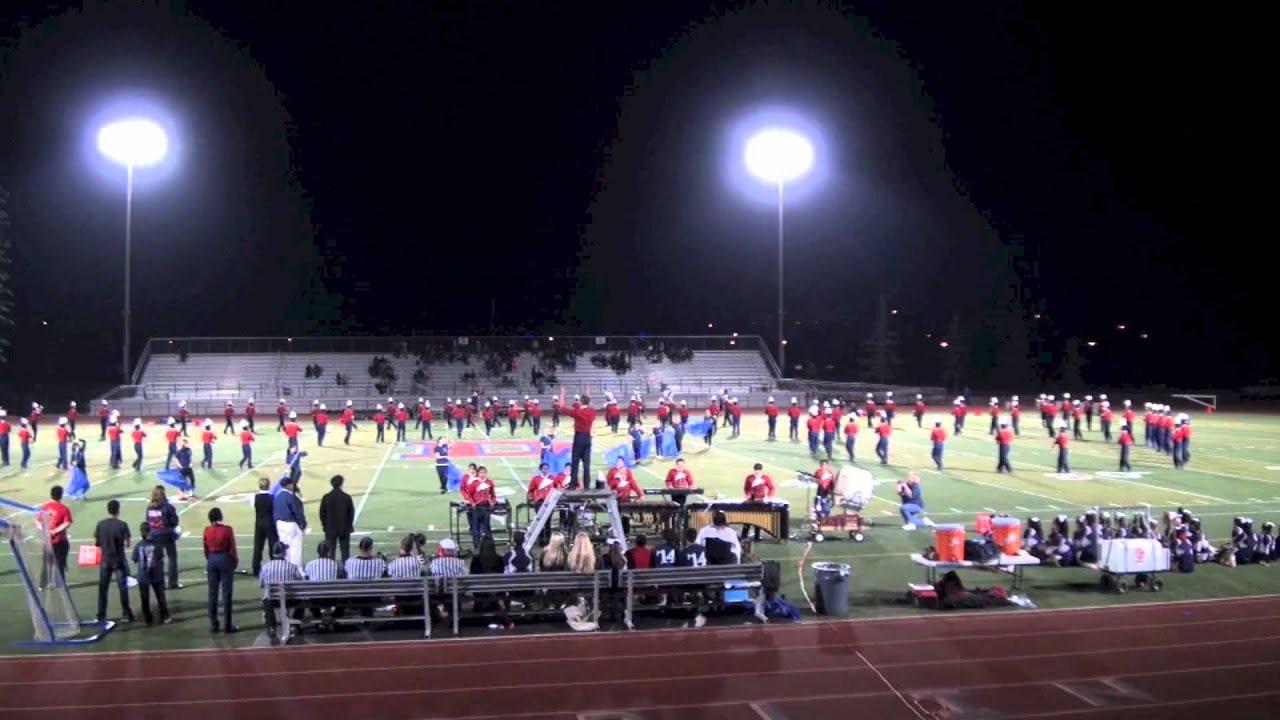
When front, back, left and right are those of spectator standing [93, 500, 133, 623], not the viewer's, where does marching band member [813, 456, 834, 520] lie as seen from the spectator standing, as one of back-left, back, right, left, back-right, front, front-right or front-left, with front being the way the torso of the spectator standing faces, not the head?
right

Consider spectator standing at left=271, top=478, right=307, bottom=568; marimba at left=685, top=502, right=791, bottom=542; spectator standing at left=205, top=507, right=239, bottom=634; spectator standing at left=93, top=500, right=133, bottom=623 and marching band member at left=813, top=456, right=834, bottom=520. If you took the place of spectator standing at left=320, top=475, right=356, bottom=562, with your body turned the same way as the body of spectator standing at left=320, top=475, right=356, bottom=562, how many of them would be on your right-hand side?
2

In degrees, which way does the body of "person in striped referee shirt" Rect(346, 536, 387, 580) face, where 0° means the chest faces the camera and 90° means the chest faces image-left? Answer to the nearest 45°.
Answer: approximately 180°

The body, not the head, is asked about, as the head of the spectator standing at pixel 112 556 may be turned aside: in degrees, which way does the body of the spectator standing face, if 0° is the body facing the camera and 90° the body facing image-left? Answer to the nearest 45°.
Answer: approximately 180°

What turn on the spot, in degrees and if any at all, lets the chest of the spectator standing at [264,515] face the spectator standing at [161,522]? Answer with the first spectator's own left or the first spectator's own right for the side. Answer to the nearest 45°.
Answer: approximately 90° to the first spectator's own left

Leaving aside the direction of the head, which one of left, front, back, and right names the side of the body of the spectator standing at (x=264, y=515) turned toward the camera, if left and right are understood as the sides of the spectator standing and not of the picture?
back

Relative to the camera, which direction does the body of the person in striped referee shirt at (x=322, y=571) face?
away from the camera

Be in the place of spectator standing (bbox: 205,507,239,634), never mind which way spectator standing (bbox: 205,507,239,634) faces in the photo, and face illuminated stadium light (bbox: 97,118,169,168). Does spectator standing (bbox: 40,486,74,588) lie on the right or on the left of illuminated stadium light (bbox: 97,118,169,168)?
left

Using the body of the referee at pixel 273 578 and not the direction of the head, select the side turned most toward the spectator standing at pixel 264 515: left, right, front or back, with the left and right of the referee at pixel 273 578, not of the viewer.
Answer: front

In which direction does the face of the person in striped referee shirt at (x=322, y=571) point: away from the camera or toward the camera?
away from the camera

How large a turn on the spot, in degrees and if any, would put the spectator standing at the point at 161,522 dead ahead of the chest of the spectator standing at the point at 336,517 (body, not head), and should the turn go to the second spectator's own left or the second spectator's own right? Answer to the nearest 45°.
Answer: approximately 90° to the second spectator's own left

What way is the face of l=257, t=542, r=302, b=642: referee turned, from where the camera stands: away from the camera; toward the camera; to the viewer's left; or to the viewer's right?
away from the camera

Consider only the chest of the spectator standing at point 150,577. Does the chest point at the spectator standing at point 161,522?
yes

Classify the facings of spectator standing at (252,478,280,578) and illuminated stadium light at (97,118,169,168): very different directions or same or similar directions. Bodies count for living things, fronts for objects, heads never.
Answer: very different directions
